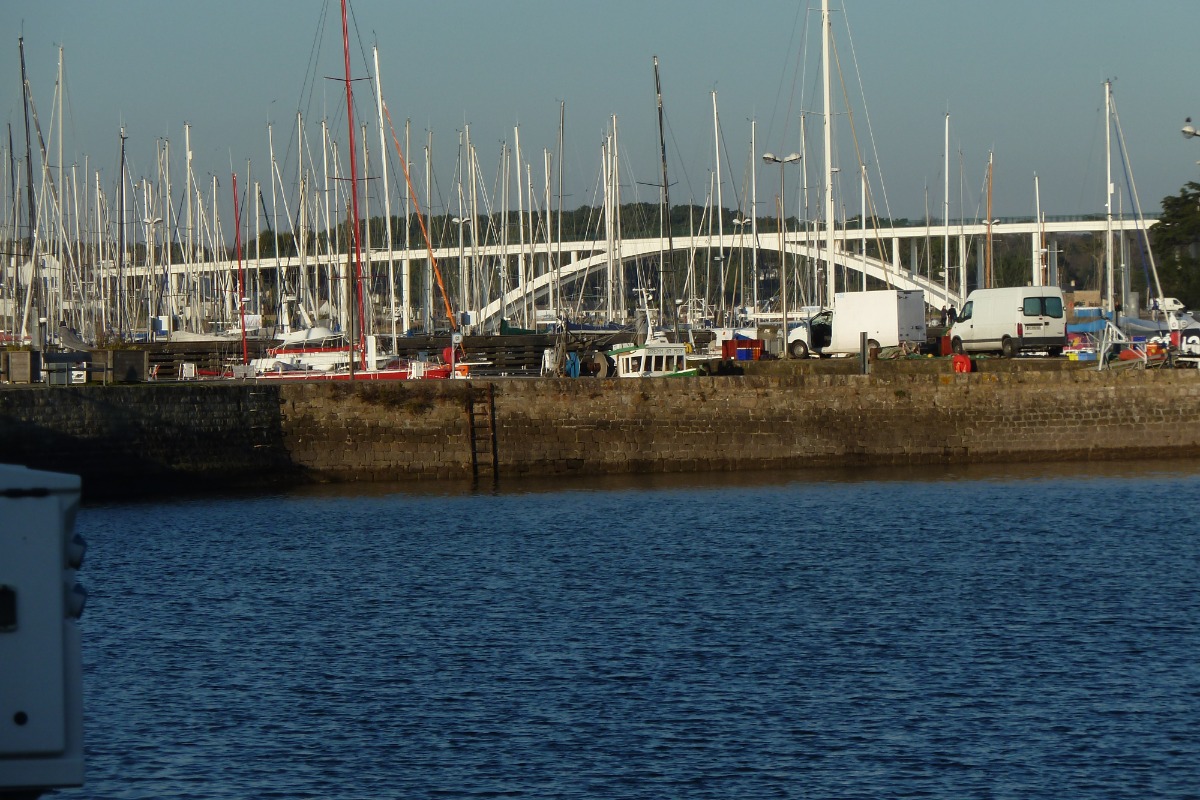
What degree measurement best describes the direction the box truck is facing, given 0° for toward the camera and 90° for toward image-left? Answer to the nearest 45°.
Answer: approximately 135°

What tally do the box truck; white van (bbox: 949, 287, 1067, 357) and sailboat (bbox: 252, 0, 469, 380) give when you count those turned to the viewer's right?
1

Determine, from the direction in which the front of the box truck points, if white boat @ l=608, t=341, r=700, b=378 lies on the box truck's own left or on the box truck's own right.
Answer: on the box truck's own left

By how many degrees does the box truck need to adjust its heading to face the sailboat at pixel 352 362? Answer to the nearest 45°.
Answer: approximately 45° to its left

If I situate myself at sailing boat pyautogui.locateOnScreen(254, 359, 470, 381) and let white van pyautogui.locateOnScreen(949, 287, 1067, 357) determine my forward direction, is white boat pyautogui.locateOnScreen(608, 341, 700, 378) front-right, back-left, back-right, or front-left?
front-right

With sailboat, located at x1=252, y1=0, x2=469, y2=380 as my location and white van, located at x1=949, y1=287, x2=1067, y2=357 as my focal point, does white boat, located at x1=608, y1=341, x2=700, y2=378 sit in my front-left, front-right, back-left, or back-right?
front-right
